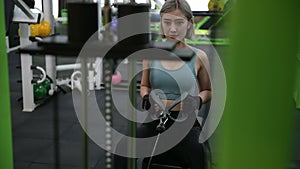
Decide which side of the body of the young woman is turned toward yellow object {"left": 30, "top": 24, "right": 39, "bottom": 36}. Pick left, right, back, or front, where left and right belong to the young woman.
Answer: right

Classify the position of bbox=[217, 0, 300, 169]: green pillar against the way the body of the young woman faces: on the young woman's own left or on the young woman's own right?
on the young woman's own left

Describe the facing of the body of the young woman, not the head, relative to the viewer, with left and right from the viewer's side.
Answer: facing the viewer and to the left of the viewer

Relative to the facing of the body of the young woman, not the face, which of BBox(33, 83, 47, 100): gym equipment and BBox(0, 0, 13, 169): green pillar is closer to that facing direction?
the green pillar

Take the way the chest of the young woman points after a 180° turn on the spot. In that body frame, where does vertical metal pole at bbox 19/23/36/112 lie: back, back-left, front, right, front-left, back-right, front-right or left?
left

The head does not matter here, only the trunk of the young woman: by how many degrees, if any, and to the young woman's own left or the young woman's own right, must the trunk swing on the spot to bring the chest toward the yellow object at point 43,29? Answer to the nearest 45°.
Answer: approximately 90° to the young woman's own right

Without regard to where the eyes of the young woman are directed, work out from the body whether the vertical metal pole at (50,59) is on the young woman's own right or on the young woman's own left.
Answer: on the young woman's own right

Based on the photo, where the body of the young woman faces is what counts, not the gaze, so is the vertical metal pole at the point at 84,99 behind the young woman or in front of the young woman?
in front

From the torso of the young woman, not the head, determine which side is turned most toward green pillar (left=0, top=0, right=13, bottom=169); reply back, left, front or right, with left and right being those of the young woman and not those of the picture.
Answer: front

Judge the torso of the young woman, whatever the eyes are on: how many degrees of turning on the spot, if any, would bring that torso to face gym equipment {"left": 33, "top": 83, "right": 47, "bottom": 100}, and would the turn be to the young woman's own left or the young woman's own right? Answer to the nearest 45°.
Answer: approximately 90° to the young woman's own right

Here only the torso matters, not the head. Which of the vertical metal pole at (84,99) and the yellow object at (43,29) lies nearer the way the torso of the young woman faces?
the vertical metal pole
